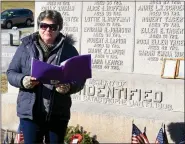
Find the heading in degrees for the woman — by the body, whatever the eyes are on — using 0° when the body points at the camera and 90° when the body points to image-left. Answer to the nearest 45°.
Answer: approximately 0°

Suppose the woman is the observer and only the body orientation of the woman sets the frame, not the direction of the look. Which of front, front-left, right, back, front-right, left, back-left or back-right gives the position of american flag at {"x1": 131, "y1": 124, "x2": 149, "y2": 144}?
back-left

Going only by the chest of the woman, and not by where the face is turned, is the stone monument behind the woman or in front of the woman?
behind
